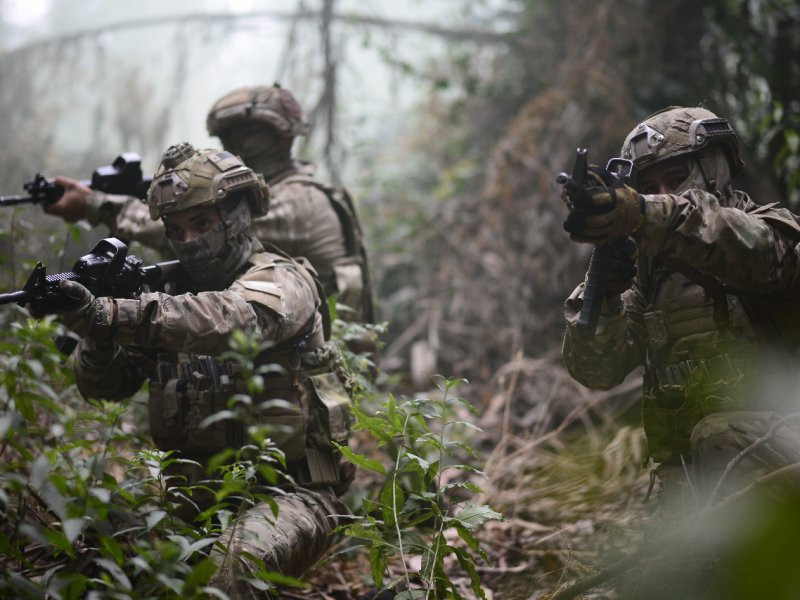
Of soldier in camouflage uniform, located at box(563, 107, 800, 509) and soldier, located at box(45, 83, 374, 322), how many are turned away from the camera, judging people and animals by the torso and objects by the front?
0

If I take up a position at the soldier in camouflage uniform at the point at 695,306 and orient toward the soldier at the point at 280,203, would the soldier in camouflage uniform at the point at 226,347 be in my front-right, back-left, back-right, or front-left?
front-left

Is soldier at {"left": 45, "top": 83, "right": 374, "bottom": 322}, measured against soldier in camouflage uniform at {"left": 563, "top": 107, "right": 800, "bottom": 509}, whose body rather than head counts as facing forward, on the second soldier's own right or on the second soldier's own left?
on the second soldier's own right

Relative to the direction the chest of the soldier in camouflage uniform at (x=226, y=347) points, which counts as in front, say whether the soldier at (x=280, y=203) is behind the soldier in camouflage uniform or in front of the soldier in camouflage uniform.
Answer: behind

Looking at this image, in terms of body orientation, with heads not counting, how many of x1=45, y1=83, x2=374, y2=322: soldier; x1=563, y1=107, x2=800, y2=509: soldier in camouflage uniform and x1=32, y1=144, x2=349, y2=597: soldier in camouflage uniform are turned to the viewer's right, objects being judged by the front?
0

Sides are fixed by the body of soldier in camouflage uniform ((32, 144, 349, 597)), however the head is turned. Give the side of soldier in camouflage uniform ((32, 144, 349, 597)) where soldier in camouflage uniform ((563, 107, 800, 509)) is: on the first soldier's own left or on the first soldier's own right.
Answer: on the first soldier's own left

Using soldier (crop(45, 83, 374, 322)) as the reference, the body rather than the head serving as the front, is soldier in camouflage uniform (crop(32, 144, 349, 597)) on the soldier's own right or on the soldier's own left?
on the soldier's own left

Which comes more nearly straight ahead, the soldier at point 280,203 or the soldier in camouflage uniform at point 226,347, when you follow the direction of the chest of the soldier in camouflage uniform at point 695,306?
the soldier in camouflage uniform

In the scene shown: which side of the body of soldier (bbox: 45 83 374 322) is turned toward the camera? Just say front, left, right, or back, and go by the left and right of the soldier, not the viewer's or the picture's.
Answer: left

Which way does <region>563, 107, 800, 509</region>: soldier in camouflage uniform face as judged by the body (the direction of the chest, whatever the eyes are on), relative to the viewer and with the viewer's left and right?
facing the viewer and to the left of the viewer
